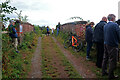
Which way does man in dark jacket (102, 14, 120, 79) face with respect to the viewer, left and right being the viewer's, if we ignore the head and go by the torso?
facing away from the viewer and to the right of the viewer

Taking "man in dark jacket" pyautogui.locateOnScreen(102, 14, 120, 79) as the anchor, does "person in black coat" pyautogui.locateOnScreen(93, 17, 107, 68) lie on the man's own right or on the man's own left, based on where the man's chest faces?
on the man's own left
